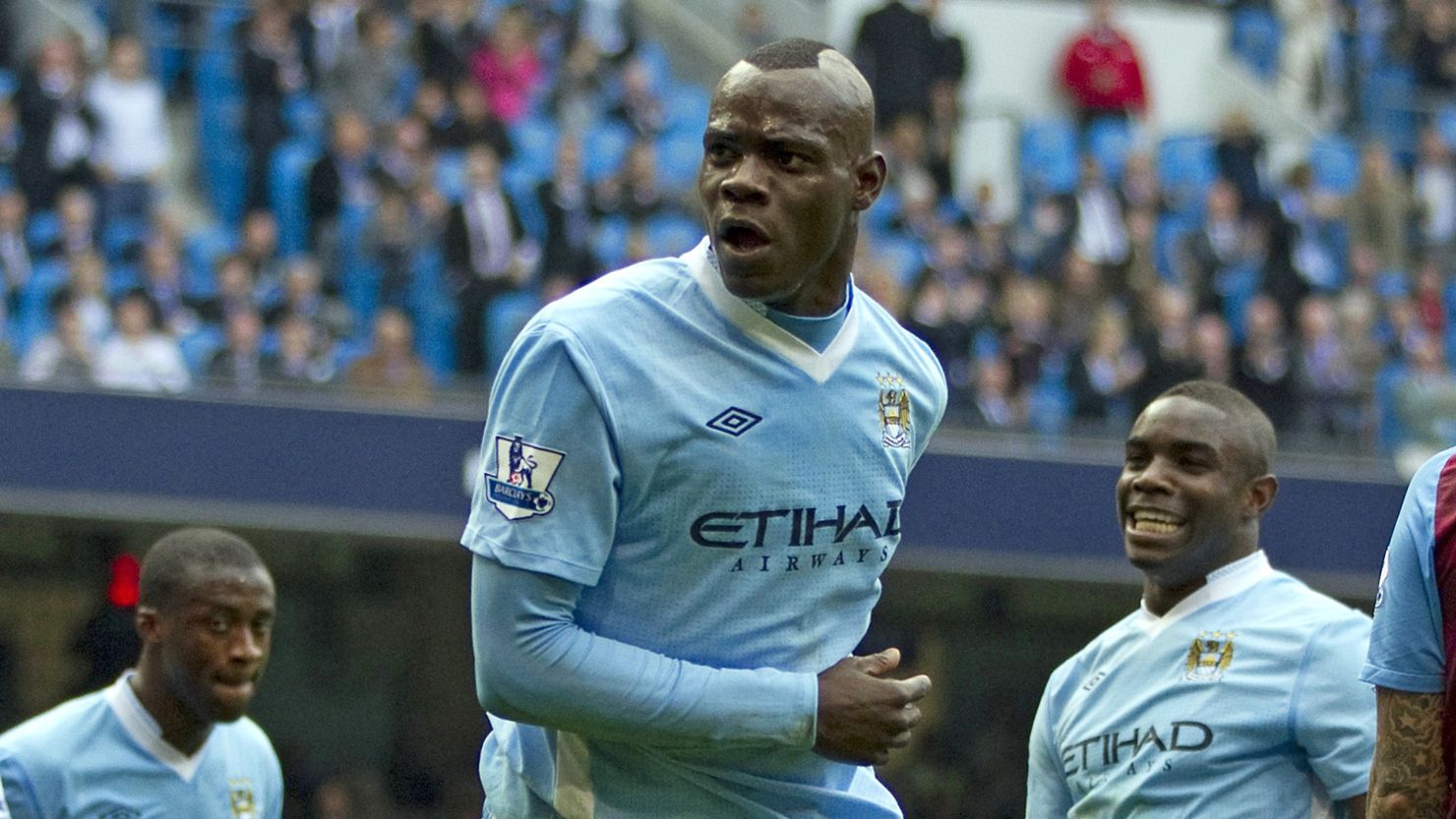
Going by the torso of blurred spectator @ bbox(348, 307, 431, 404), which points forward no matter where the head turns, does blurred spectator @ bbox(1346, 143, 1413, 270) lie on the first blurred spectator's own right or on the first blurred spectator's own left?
on the first blurred spectator's own left

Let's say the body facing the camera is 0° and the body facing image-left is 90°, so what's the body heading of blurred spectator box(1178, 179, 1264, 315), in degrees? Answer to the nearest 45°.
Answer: approximately 0°

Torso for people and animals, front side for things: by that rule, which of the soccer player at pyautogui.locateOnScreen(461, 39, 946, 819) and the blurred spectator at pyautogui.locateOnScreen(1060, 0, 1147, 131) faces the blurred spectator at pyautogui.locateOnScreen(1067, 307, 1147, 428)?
the blurred spectator at pyautogui.locateOnScreen(1060, 0, 1147, 131)

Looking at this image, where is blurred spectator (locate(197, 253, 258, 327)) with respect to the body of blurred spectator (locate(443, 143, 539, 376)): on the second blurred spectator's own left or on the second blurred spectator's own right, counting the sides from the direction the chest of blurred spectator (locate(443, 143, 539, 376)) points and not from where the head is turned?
on the second blurred spectator's own right

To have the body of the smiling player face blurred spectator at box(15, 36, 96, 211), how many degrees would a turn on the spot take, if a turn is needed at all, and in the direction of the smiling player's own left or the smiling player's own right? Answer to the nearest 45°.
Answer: approximately 90° to the smiling player's own right

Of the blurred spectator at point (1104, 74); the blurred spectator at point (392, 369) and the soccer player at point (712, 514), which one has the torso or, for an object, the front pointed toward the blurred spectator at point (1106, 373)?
the blurred spectator at point (1104, 74)

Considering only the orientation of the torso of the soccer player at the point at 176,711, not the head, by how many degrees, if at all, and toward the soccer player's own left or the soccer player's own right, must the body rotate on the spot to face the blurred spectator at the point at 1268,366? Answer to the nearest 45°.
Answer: approximately 90° to the soccer player's own left

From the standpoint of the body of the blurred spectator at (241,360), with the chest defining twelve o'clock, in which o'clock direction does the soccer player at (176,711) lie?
The soccer player is roughly at 12 o'clock from the blurred spectator.
